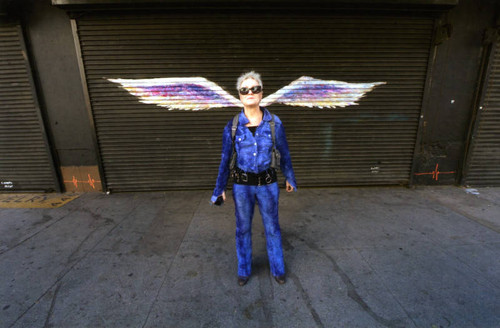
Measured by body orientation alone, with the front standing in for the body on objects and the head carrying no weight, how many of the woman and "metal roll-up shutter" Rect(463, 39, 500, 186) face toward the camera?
2

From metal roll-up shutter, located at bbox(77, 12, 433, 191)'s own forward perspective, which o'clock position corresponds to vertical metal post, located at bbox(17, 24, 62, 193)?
The vertical metal post is roughly at 3 o'clock from the metal roll-up shutter.

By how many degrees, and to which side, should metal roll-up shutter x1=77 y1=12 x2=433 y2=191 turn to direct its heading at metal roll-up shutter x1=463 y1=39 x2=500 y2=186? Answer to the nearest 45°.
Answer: approximately 90° to its left

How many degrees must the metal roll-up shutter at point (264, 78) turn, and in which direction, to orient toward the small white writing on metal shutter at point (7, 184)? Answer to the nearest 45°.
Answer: approximately 90° to its right

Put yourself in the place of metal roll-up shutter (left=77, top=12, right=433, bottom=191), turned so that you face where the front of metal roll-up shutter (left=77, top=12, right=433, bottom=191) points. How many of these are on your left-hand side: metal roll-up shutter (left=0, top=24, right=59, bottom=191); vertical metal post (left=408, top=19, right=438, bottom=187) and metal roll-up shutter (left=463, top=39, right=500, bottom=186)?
2

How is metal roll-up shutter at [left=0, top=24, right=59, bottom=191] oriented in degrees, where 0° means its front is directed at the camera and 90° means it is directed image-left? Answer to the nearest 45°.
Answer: approximately 0°

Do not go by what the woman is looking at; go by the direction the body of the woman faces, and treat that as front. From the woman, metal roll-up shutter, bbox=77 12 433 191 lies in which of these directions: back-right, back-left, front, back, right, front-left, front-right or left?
back

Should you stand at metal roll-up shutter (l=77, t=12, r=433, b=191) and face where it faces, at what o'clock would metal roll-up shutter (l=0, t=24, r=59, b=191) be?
metal roll-up shutter (l=0, t=24, r=59, b=191) is roughly at 3 o'clock from metal roll-up shutter (l=77, t=12, r=433, b=191).
